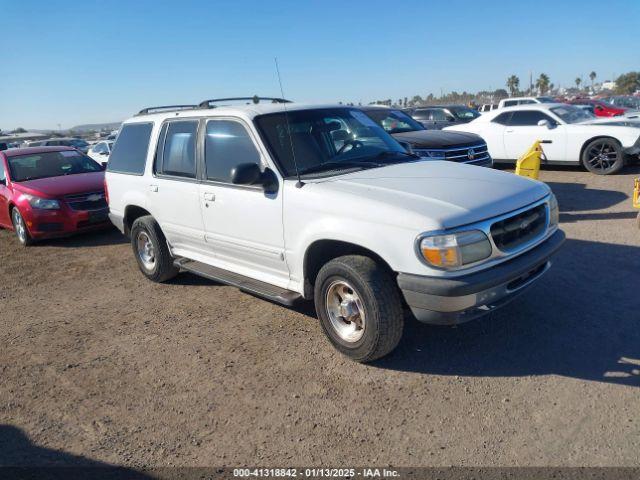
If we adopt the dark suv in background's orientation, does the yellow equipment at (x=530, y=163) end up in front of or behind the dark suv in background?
in front

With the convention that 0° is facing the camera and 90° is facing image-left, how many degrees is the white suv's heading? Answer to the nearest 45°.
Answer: approximately 315°

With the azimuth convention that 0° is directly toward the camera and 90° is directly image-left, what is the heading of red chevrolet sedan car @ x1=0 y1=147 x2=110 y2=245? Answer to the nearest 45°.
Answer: approximately 315°

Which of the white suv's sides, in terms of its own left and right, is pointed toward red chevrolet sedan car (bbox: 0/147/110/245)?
back

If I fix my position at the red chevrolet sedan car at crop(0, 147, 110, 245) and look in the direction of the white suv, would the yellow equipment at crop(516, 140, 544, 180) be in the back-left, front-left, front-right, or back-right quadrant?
front-left

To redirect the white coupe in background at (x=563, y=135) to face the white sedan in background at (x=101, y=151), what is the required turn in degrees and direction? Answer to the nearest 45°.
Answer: approximately 135° to its right

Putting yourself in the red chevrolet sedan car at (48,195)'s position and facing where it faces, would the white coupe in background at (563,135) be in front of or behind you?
in front

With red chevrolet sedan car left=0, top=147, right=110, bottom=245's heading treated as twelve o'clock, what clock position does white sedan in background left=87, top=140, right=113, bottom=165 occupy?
The white sedan in background is roughly at 8 o'clock from the red chevrolet sedan car.

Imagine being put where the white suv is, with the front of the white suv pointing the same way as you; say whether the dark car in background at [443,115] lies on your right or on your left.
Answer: on your left

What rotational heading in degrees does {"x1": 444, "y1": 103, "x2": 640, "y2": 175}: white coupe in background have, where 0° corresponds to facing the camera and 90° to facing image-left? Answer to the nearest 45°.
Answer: approximately 315°

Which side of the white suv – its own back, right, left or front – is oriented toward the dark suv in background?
left

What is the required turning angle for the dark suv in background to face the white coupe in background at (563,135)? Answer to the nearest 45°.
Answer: approximately 90° to its left

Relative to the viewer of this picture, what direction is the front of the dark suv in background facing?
facing the viewer and to the right of the viewer
